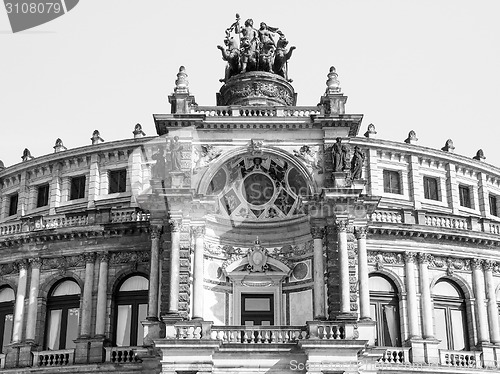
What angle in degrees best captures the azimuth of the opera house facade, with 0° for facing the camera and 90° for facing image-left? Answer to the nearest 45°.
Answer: approximately 0°
